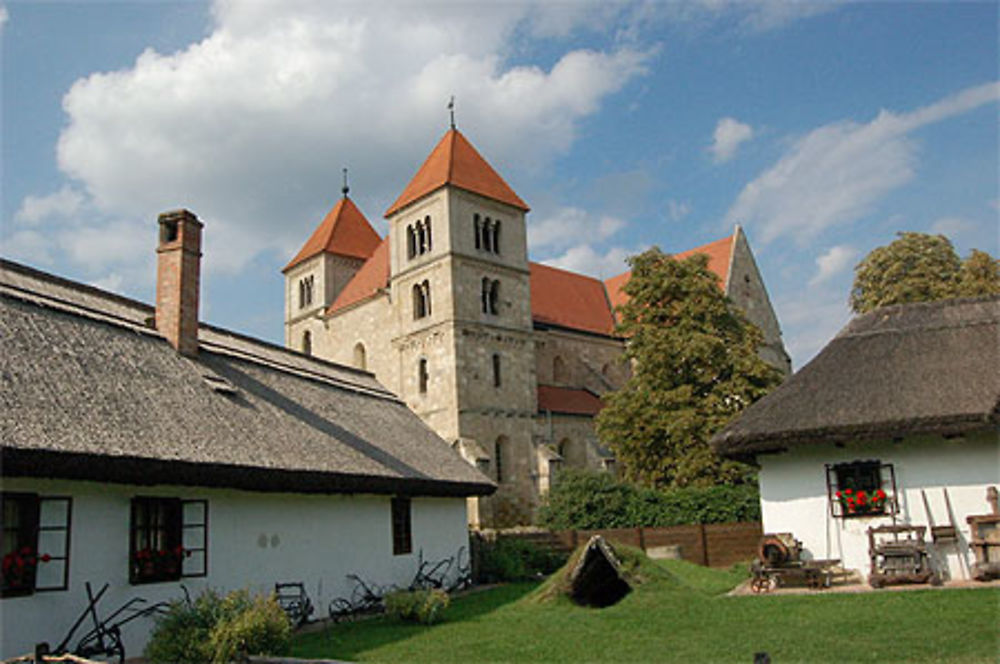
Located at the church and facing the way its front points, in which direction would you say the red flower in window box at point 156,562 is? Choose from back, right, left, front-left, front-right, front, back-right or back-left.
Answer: front-left

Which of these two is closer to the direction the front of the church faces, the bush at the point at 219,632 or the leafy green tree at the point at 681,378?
the bush

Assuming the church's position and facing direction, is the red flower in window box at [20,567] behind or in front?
in front

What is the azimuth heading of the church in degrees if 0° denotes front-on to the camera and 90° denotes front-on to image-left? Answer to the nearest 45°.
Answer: approximately 45°

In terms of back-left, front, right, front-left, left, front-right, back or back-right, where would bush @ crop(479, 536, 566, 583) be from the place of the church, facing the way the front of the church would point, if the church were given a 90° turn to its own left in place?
front-right

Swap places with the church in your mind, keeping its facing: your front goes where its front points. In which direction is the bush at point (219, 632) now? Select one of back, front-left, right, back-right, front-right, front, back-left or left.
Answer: front-left

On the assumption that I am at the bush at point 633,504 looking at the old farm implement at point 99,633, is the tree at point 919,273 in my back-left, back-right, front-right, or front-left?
back-left

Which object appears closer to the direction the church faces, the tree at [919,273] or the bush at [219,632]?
the bush

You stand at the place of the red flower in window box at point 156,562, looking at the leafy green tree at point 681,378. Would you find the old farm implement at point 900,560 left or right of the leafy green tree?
right

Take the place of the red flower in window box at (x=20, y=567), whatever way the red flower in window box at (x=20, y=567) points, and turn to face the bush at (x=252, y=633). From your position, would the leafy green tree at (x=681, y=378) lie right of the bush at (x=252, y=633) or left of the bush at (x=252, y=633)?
left

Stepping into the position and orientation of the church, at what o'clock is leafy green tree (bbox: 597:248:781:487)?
The leafy green tree is roughly at 9 o'clock from the church.

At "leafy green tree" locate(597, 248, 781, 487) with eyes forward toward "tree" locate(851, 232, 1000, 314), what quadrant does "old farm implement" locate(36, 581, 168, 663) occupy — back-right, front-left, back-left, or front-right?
back-right

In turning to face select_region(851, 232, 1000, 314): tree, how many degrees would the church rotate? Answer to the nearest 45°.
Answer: approximately 135° to its left

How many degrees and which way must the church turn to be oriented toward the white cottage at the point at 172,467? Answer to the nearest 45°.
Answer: approximately 45° to its left
